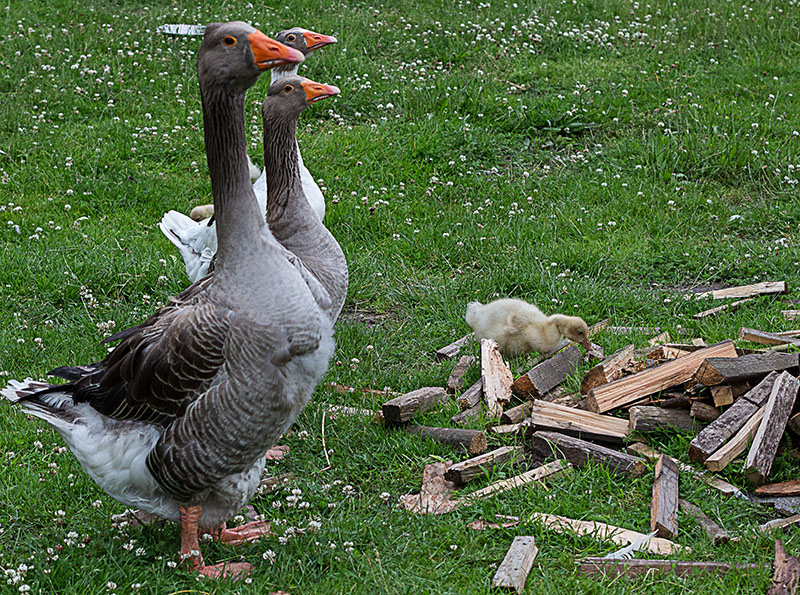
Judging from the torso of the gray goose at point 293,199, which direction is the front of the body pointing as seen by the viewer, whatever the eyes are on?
to the viewer's right

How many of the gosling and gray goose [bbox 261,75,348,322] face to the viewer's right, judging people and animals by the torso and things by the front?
2

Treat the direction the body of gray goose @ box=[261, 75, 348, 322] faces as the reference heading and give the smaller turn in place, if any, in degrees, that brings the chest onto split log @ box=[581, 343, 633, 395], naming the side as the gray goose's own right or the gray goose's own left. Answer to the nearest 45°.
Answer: approximately 45° to the gray goose's own right

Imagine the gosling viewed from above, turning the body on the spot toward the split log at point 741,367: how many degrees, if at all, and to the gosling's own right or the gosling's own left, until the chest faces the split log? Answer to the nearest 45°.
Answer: approximately 45° to the gosling's own right

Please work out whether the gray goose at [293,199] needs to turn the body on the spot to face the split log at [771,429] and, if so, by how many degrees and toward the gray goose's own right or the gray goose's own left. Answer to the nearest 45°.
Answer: approximately 45° to the gray goose's own right

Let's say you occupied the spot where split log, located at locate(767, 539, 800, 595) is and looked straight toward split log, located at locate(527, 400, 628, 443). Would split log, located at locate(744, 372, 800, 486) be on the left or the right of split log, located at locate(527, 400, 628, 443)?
right

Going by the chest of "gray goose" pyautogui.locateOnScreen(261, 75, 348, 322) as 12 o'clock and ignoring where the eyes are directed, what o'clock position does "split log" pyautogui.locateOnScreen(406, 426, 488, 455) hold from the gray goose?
The split log is roughly at 2 o'clock from the gray goose.

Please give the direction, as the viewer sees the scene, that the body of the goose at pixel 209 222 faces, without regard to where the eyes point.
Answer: to the viewer's right
